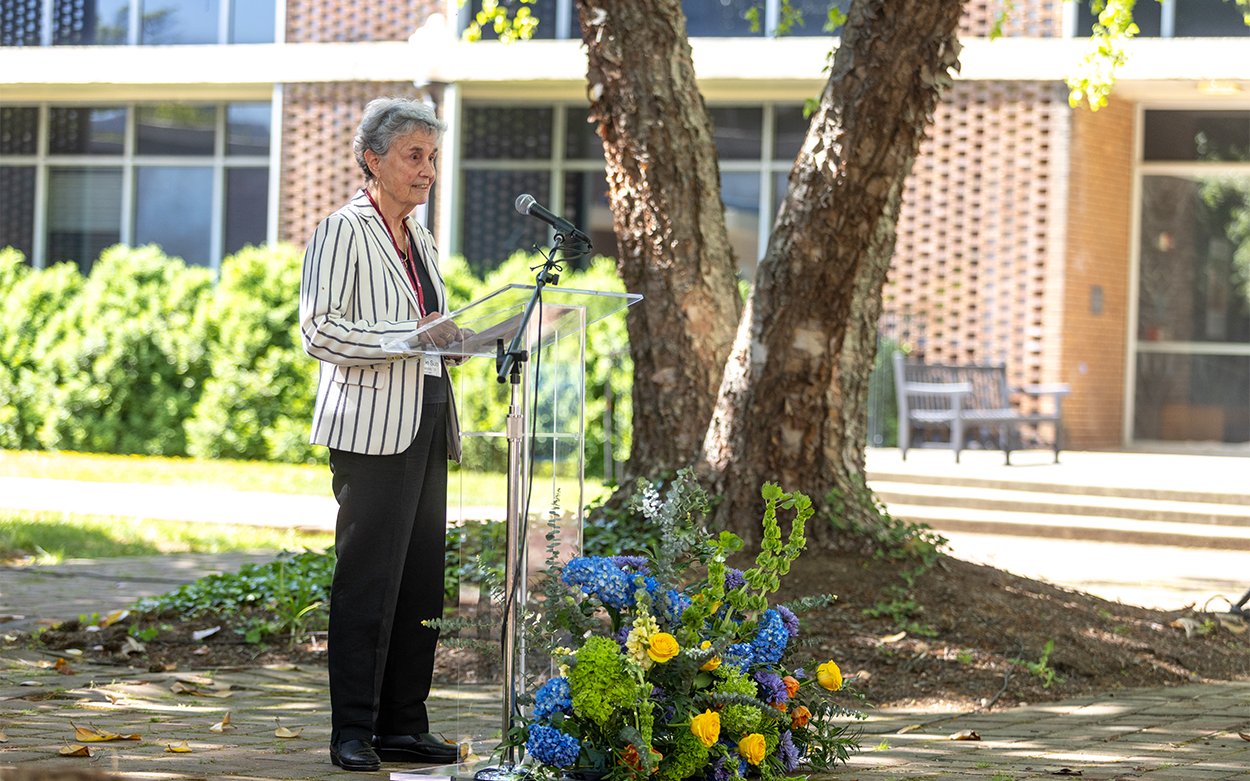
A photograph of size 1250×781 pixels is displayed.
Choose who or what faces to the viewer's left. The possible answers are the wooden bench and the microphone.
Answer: the microphone

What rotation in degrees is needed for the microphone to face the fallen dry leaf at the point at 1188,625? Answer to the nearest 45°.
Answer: approximately 135° to its right

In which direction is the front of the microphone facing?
to the viewer's left

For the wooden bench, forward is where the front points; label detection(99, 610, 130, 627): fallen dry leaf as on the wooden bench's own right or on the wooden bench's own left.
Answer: on the wooden bench's own right

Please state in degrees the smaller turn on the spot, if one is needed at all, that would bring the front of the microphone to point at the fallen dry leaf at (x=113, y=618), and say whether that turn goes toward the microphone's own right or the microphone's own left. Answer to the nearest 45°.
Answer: approximately 45° to the microphone's own right

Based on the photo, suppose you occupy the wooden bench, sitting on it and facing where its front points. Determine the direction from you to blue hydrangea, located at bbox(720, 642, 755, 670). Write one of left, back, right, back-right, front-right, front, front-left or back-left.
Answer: front-right

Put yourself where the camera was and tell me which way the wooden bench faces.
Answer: facing the viewer and to the right of the viewer

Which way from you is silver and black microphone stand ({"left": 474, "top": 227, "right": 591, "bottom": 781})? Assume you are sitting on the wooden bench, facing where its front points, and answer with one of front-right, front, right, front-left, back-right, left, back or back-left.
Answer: front-right

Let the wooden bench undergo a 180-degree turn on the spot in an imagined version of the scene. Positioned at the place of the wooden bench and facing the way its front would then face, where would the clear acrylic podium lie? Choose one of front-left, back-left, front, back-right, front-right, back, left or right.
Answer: back-left

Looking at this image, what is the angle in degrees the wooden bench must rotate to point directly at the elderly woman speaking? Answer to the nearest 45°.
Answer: approximately 45° to its right

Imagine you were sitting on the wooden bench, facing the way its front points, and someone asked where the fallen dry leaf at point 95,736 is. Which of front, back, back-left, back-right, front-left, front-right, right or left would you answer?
front-right

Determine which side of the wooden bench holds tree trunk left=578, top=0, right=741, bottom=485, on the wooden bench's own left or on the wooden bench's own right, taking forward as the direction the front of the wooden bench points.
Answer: on the wooden bench's own right

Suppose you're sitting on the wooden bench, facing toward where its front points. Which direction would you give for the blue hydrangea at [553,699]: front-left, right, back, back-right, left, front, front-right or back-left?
front-right

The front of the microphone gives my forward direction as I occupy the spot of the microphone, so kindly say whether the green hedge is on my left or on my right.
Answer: on my right

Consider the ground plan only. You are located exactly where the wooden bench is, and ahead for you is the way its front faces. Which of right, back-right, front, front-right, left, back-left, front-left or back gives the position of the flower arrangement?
front-right

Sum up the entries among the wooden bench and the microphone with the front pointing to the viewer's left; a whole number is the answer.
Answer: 1
